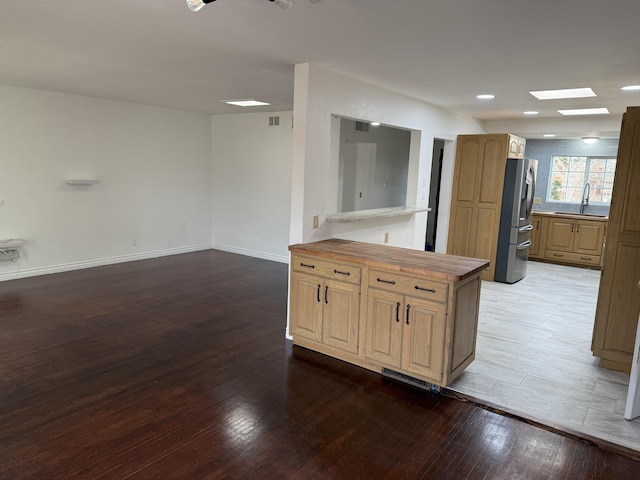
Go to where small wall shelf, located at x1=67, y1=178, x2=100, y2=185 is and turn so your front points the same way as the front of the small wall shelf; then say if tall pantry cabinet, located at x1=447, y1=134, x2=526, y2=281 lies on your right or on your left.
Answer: on your left

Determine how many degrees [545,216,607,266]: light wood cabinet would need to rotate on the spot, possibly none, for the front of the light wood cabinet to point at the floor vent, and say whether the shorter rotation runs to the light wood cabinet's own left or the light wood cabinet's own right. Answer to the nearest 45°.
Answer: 0° — it already faces it

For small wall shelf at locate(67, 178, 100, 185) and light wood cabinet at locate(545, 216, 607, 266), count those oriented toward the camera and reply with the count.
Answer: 2

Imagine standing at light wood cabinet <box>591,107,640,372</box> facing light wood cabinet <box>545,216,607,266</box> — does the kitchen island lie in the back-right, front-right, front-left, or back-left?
back-left

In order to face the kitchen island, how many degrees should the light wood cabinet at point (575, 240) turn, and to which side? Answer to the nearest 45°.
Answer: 0° — it already faces it

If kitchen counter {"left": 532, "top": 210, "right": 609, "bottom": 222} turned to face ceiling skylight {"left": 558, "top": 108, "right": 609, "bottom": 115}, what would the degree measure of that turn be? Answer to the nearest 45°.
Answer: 0° — it already faces it

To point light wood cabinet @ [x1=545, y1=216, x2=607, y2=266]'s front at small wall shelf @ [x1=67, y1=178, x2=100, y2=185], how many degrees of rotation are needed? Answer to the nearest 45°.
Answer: approximately 45° to its right

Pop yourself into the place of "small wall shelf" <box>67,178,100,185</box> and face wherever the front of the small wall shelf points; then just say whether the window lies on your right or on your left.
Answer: on your left

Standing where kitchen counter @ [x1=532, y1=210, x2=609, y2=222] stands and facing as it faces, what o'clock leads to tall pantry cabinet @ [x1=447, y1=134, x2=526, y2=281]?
The tall pantry cabinet is roughly at 1 o'clock from the kitchen counter.

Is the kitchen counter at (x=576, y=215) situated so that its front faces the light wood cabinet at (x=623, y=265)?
yes

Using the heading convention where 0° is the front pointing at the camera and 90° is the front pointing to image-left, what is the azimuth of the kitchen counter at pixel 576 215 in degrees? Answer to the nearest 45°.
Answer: approximately 0°
